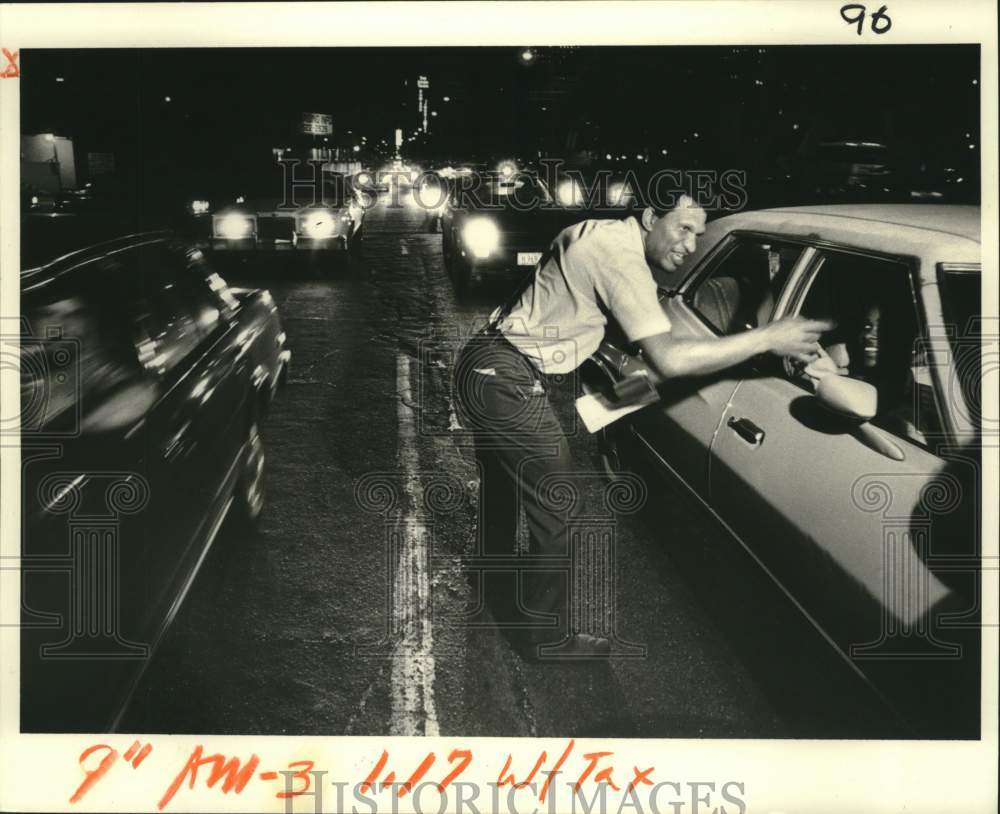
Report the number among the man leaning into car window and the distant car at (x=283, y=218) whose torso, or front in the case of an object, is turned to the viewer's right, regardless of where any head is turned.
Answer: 1

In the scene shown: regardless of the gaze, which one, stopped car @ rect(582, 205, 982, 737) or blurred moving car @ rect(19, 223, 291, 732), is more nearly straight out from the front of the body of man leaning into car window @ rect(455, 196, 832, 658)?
the stopped car

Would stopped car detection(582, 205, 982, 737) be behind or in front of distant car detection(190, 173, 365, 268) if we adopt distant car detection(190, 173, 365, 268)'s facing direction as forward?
in front

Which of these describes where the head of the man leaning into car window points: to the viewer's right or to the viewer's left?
to the viewer's right

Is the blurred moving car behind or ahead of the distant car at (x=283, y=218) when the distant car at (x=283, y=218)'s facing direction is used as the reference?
ahead

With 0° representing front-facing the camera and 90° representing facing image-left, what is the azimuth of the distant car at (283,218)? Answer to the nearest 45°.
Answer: approximately 0°

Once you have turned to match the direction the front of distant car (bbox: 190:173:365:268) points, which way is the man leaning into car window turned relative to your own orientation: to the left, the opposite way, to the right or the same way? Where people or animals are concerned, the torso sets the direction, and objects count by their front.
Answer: to the left

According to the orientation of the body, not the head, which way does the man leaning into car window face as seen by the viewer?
to the viewer's right

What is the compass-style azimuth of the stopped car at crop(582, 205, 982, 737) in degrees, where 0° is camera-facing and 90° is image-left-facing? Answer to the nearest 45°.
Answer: approximately 315°
